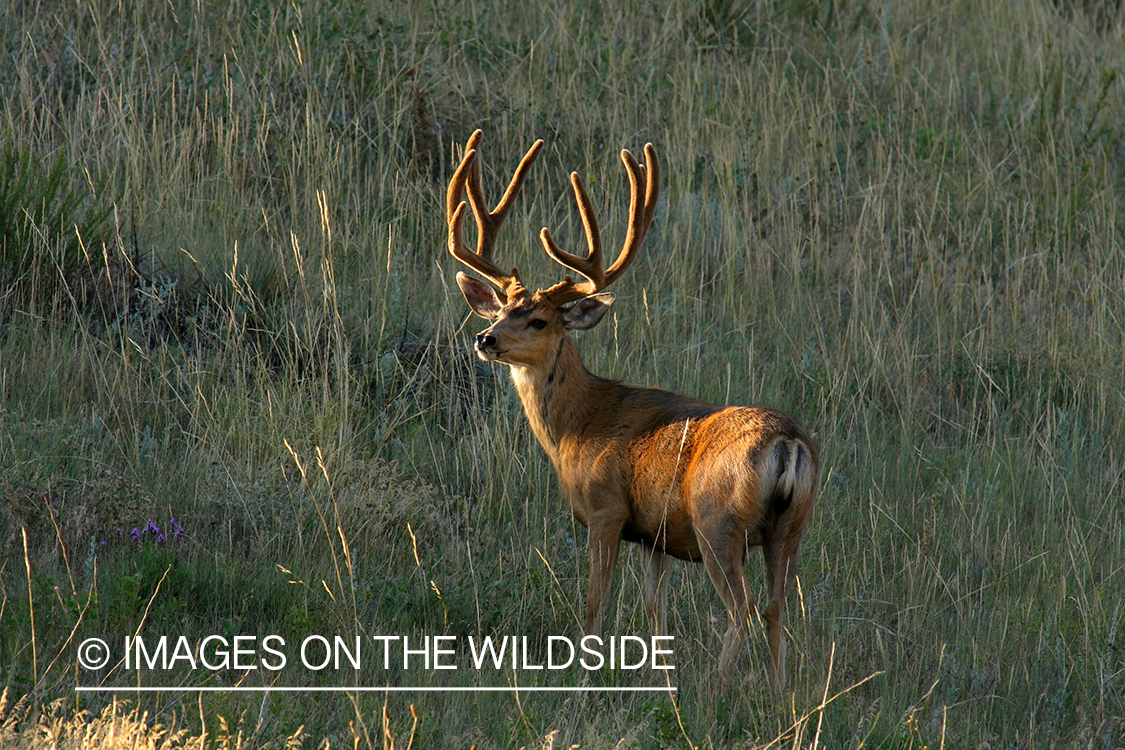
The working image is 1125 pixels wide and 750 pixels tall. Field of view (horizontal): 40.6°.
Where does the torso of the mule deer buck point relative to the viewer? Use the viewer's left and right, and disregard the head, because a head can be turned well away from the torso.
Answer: facing away from the viewer and to the left of the viewer
